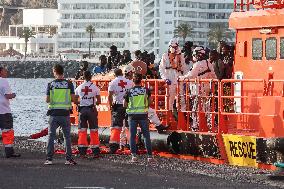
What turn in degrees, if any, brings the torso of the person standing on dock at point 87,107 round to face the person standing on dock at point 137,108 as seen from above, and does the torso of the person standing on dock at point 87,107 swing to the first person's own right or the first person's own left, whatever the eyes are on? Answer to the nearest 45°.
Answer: approximately 135° to the first person's own right

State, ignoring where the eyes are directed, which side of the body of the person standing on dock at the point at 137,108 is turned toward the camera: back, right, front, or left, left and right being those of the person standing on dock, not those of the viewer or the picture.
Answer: back

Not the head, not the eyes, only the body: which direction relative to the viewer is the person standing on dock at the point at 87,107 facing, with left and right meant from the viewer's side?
facing away from the viewer

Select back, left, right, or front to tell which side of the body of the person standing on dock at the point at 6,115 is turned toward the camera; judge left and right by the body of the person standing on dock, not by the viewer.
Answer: right

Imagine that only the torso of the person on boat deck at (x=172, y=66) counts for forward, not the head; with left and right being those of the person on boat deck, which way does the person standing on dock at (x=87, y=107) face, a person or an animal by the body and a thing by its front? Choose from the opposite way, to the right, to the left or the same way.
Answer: the opposite way

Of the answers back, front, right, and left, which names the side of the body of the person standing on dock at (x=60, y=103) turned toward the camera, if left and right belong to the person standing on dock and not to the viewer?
back

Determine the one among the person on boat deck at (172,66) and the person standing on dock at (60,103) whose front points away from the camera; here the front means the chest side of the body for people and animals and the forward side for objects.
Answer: the person standing on dock

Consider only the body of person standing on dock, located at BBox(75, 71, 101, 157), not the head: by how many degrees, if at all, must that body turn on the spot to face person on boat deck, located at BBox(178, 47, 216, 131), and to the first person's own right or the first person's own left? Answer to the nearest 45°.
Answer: approximately 90° to the first person's own right

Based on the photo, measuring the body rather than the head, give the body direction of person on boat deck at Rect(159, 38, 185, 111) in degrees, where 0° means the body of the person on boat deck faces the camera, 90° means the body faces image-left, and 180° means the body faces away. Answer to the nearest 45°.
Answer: approximately 0°

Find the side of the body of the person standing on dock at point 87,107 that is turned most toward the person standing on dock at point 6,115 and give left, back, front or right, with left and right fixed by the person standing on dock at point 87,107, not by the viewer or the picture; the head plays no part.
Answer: left
